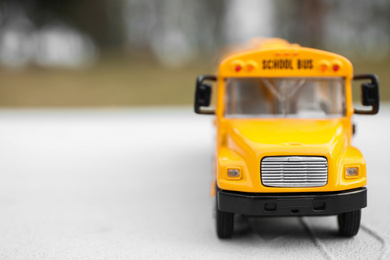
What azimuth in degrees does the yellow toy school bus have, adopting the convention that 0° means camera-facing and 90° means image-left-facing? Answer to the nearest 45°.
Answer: approximately 0°
